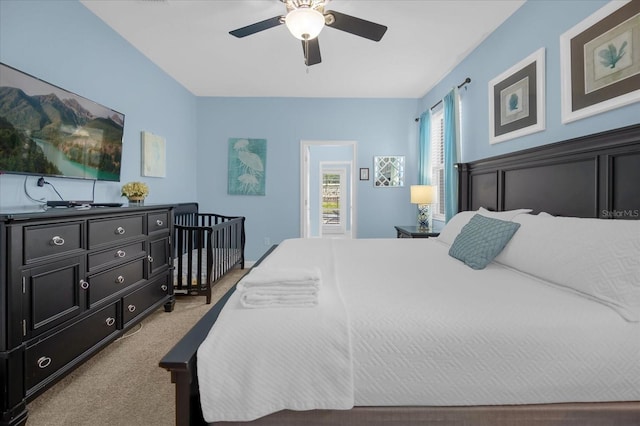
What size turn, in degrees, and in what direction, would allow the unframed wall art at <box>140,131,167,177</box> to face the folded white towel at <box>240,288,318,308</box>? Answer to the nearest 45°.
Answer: approximately 45° to its right

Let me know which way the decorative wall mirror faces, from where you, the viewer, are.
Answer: facing the viewer

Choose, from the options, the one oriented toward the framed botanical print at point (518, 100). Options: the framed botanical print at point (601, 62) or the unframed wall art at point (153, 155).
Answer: the unframed wall art

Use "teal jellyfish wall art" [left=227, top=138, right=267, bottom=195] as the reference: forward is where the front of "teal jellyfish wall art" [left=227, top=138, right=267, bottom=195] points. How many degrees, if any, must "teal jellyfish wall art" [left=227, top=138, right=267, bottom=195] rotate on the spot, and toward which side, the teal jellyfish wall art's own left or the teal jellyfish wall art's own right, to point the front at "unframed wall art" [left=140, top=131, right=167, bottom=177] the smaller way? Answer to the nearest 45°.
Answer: approximately 45° to the teal jellyfish wall art's own right

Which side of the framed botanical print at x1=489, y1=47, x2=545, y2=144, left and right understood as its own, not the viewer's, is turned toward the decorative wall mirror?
right

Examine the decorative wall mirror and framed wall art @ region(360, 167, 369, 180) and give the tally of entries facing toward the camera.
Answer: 2

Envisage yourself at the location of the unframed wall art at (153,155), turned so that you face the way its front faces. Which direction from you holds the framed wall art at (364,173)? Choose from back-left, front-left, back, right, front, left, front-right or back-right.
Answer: front-left

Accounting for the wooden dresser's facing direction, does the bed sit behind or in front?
in front

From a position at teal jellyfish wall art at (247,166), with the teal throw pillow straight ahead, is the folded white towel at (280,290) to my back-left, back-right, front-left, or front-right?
front-right

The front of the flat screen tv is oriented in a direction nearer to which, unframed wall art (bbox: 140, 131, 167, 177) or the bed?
the bed

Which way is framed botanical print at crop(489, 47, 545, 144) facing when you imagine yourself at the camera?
facing the viewer and to the left of the viewer

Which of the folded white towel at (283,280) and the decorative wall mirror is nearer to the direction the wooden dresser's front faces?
the folded white towel

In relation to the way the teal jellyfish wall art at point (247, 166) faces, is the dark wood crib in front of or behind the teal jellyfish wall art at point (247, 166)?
in front

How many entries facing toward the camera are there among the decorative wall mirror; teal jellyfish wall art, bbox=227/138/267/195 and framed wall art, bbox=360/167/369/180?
3

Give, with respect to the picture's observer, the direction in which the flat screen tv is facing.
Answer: facing the viewer and to the right of the viewer

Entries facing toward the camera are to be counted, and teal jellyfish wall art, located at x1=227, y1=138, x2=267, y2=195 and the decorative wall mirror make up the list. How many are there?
2

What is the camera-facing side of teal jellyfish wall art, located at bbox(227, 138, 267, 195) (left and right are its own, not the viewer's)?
front
